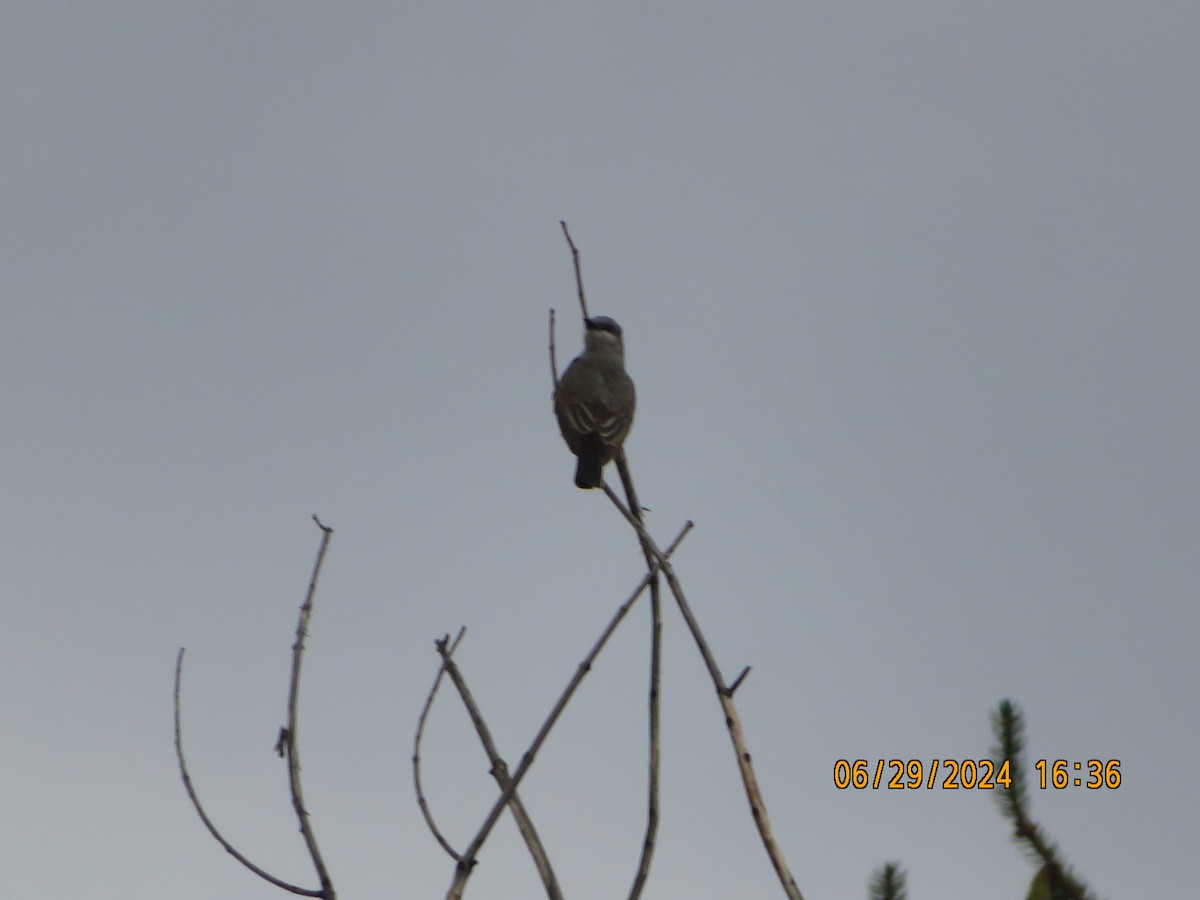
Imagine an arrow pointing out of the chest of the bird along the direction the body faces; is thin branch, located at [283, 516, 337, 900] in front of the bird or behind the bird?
behind

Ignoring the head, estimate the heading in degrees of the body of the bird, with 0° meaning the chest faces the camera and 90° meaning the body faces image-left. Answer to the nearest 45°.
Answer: approximately 180°

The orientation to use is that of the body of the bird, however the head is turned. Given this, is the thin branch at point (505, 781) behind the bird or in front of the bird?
behind

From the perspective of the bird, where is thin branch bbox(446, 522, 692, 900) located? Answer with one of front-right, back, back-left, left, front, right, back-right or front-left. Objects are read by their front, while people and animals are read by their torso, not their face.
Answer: back

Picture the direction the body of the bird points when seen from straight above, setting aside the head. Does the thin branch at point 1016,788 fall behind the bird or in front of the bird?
behind
